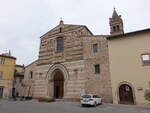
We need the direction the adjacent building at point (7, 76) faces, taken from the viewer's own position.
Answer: facing the viewer and to the right of the viewer

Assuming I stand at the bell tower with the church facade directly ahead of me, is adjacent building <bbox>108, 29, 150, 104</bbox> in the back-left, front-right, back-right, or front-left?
front-left

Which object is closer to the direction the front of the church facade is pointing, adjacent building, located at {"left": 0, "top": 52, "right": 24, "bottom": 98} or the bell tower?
the adjacent building

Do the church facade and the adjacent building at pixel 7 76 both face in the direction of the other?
no

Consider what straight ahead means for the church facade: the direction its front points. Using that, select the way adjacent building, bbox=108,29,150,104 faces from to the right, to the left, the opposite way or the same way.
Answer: the same way

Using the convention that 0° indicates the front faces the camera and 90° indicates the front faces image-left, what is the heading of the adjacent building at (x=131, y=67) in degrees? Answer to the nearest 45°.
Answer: approximately 45°

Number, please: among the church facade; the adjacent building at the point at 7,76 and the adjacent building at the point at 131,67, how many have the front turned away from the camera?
0

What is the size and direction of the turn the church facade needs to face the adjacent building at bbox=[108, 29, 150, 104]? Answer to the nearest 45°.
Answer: approximately 90° to its left

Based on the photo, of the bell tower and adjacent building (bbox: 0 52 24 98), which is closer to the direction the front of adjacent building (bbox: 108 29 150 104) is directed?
the adjacent building

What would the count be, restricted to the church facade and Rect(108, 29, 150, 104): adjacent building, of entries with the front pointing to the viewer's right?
0

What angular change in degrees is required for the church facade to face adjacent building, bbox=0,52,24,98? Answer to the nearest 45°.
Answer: approximately 90° to its right

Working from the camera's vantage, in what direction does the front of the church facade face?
facing the viewer and to the left of the viewer

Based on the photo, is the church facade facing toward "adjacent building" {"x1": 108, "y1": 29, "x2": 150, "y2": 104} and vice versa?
no
